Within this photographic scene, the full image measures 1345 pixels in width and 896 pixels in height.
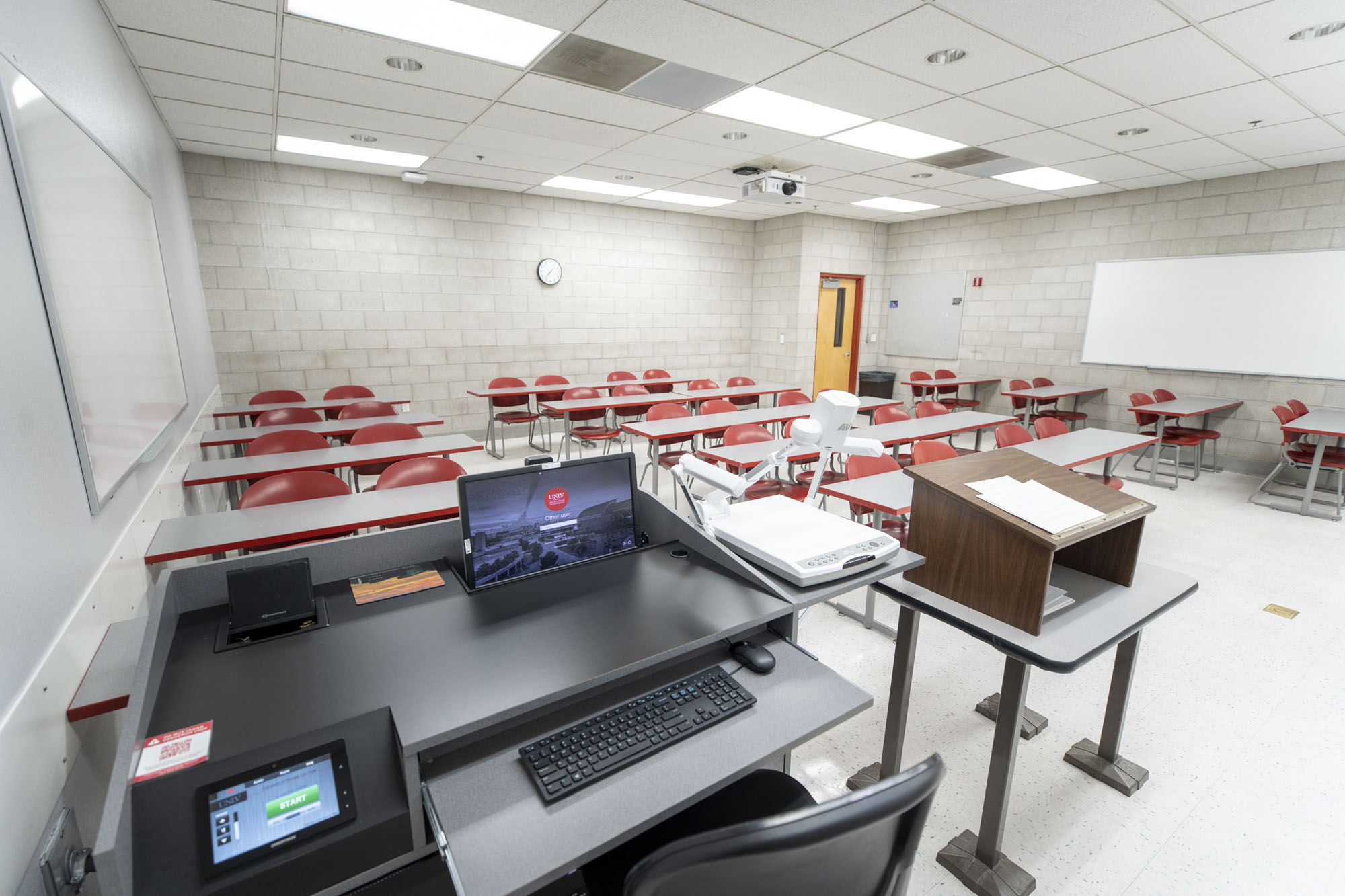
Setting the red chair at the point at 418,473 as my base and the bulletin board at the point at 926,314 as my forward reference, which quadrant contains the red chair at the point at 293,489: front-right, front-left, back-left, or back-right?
back-left

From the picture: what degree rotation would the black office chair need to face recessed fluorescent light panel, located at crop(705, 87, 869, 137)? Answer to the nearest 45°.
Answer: approximately 45° to its right

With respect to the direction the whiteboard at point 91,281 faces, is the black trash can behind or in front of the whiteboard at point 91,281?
in front

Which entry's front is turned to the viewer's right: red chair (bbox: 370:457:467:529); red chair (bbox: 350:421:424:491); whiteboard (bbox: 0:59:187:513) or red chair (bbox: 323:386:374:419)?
the whiteboard

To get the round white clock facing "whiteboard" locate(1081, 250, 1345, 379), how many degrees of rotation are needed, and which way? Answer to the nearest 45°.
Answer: approximately 45° to its left

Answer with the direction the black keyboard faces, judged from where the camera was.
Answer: facing the viewer and to the right of the viewer

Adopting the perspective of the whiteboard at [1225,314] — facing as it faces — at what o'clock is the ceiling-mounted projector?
The ceiling-mounted projector is roughly at 12 o'clock from the whiteboard.

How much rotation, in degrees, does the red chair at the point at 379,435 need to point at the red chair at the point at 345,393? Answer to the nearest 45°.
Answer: approximately 180°

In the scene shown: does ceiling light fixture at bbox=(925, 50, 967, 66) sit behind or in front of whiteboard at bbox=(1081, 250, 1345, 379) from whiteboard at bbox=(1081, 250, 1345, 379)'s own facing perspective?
in front

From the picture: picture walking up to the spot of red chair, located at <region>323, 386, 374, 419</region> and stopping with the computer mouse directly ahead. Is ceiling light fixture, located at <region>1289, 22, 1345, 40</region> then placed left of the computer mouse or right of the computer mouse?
left

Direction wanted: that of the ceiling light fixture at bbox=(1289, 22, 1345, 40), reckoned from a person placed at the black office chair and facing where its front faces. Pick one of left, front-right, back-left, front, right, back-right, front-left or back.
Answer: right

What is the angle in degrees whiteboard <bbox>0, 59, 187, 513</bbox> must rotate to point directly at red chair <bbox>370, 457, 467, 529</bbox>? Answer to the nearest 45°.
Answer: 0° — it already faces it

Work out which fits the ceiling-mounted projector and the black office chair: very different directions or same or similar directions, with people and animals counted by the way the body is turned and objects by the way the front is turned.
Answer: very different directions

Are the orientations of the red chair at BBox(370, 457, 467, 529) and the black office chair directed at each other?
yes

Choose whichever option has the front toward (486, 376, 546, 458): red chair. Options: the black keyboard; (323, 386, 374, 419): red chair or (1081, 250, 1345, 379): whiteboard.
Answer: the whiteboard

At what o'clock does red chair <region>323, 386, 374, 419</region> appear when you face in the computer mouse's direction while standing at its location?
The red chair is roughly at 12 o'clock from the computer mouse.
